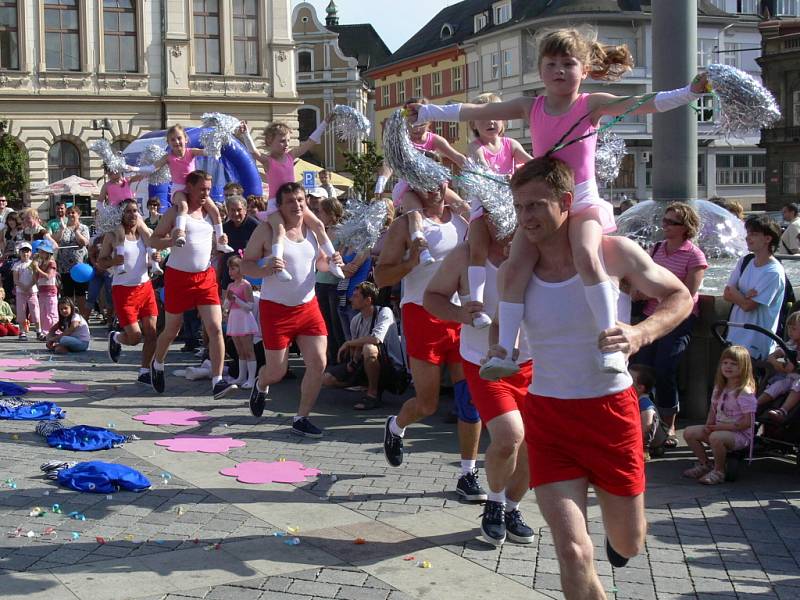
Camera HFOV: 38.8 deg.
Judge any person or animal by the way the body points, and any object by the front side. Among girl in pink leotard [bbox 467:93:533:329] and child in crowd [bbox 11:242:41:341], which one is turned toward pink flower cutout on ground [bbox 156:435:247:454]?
the child in crowd

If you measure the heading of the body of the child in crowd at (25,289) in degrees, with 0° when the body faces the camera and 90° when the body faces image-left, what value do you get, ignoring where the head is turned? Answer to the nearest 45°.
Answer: approximately 0°

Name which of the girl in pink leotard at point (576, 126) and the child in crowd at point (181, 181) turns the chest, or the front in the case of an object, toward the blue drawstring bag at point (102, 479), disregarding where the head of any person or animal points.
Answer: the child in crowd

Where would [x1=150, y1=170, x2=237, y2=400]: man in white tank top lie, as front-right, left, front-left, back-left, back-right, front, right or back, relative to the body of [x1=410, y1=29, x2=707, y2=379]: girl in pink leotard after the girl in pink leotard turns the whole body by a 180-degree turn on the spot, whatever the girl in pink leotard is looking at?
front-left

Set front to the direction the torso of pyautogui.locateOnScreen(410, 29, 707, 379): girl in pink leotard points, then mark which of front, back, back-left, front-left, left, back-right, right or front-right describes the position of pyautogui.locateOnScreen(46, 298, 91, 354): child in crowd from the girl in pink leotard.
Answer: back-right

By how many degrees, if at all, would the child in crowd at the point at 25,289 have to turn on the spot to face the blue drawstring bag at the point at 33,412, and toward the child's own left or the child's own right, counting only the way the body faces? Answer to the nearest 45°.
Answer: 0° — they already face it

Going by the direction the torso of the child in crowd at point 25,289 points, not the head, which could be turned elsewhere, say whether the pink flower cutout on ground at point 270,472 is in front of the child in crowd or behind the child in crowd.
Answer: in front

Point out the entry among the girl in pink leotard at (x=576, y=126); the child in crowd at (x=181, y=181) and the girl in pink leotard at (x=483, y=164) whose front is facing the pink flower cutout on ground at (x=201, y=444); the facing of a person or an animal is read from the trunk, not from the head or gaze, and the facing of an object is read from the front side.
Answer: the child in crowd

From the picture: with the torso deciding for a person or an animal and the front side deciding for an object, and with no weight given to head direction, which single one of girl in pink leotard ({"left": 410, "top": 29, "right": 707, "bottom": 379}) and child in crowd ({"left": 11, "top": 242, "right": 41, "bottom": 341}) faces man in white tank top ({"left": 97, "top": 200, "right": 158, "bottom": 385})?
the child in crowd

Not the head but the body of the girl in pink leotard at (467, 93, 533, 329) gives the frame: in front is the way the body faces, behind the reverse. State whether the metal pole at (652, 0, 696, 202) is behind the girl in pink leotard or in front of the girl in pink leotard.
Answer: behind

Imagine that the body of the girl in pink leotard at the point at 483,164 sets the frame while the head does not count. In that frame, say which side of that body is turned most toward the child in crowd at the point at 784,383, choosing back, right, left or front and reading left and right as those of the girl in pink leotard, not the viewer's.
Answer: left

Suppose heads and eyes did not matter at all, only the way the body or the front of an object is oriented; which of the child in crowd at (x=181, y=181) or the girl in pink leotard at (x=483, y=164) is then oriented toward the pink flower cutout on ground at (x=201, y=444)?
the child in crowd
